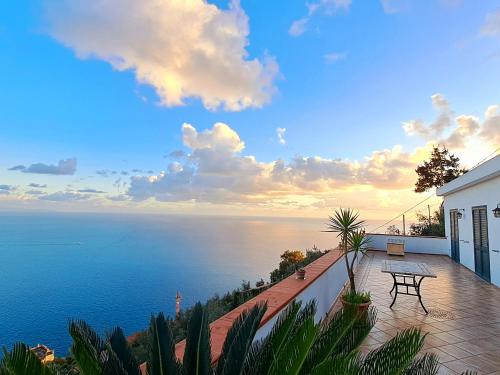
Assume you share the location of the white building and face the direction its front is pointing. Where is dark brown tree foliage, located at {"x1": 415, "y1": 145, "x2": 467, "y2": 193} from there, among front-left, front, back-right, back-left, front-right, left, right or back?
back-right

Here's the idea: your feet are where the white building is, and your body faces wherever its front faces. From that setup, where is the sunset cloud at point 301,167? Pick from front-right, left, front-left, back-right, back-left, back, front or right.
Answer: right

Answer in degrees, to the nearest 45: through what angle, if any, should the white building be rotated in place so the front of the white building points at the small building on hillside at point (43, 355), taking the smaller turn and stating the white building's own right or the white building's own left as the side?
approximately 45° to the white building's own right

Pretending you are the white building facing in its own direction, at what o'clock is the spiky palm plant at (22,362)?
The spiky palm plant is roughly at 11 o'clock from the white building.

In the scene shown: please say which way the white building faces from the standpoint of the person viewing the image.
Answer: facing the viewer and to the left of the viewer

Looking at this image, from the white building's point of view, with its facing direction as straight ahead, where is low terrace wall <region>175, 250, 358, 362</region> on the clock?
The low terrace wall is roughly at 11 o'clock from the white building.

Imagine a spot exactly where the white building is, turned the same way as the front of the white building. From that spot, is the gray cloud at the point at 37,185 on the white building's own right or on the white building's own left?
on the white building's own right

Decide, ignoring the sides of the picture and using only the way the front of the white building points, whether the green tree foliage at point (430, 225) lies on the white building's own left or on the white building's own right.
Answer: on the white building's own right
